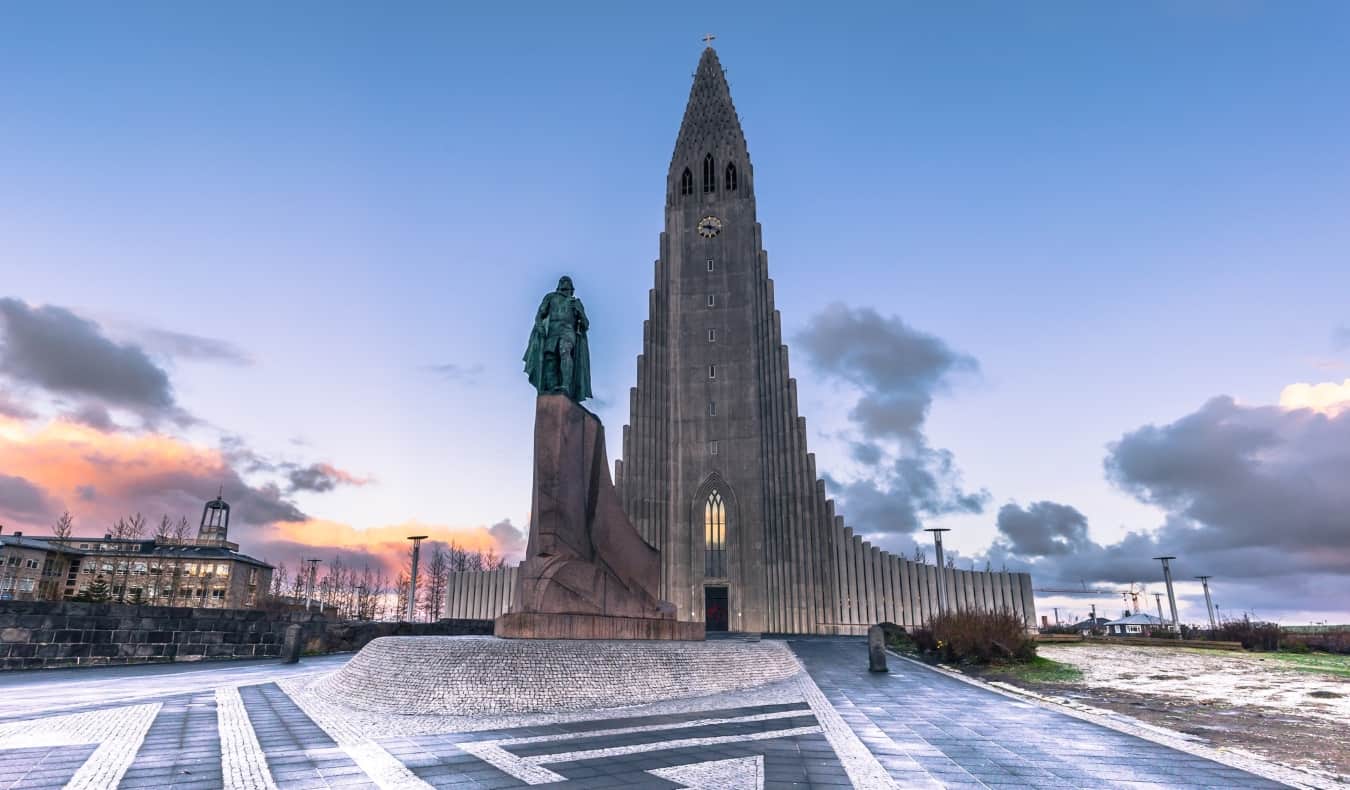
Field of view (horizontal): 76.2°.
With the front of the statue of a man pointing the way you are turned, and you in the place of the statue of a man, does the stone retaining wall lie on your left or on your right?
on your right

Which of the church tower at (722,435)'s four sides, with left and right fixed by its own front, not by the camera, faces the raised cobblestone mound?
front

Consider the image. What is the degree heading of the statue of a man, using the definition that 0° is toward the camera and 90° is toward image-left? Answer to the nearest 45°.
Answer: approximately 0°

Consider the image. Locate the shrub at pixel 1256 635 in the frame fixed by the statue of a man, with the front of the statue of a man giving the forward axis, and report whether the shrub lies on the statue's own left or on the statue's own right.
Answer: on the statue's own left

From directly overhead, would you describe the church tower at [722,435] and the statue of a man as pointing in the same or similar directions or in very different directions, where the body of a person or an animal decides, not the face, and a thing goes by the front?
same or similar directions

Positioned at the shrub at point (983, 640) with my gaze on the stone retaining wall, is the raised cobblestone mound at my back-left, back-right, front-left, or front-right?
front-left

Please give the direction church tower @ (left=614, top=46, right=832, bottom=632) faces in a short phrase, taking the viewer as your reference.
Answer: facing the viewer

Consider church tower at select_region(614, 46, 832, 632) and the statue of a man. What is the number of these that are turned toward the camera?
2
